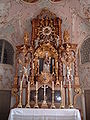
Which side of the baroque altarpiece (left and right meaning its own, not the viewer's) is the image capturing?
front
